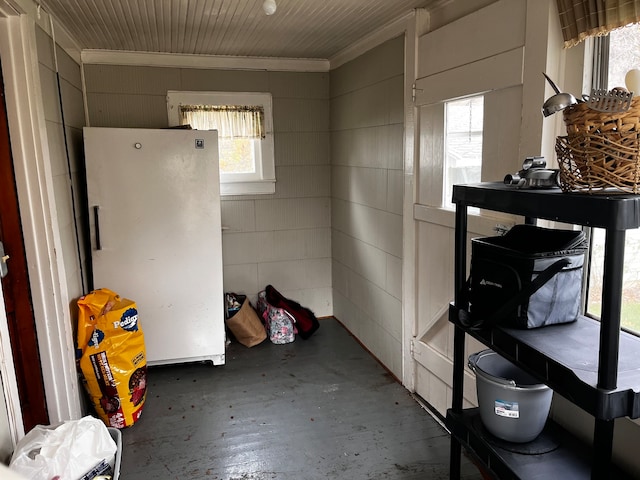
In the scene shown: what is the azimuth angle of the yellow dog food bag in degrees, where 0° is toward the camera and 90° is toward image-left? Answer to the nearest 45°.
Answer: approximately 315°

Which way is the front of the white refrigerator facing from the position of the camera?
facing the viewer

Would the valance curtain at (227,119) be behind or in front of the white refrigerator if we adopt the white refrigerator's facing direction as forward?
behind

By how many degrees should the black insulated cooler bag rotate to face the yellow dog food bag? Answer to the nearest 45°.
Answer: approximately 45° to its right

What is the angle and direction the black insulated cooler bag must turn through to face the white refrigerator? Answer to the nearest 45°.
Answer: approximately 45° to its right

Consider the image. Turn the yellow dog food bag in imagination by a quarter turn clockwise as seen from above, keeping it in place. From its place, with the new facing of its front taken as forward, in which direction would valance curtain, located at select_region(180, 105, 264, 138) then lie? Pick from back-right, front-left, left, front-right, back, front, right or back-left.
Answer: back

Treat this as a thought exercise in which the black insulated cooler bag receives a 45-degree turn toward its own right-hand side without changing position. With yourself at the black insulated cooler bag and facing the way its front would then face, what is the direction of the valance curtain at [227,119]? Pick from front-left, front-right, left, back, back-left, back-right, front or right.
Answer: front-right

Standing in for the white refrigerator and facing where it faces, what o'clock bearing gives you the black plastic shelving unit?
The black plastic shelving unit is roughly at 11 o'clock from the white refrigerator.

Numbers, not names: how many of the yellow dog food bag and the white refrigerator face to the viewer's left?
0

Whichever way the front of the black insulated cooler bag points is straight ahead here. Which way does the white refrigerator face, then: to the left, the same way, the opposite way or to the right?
to the left

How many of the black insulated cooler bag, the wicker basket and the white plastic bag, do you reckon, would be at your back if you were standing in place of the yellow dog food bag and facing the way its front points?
0

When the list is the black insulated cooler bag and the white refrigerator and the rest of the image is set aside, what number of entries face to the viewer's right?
0

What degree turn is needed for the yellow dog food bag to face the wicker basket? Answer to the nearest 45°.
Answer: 0° — it already faces it

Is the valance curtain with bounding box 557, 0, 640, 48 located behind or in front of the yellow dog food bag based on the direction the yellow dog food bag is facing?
in front
